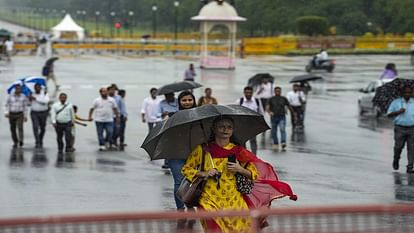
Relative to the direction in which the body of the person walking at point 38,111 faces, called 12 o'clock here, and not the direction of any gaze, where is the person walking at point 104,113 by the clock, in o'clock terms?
the person walking at point 104,113 is roughly at 10 o'clock from the person walking at point 38,111.

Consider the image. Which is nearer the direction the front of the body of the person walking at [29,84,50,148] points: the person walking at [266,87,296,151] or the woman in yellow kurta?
the woman in yellow kurta

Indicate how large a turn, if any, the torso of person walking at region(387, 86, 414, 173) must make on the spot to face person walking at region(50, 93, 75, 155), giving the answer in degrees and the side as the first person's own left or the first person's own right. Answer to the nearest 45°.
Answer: approximately 90° to the first person's own right

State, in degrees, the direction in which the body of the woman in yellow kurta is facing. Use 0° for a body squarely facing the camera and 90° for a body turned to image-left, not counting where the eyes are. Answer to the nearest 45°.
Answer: approximately 0°

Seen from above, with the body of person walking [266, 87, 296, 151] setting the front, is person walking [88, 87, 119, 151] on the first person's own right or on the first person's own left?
on the first person's own right

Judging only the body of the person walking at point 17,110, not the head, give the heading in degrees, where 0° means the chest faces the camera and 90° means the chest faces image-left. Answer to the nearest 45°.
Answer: approximately 0°
